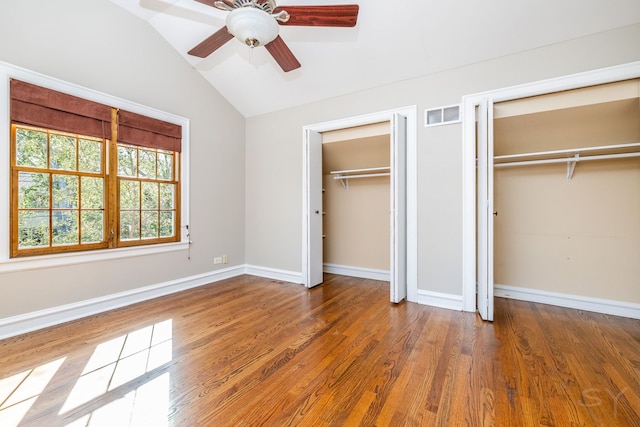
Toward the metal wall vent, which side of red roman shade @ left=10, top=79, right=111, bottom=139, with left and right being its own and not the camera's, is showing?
front

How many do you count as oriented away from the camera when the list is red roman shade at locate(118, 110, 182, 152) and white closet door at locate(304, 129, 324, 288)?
0

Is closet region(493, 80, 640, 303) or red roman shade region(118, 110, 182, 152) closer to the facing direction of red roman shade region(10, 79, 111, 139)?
the closet

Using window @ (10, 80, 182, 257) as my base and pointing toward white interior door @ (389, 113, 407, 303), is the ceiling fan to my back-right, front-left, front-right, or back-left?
front-right

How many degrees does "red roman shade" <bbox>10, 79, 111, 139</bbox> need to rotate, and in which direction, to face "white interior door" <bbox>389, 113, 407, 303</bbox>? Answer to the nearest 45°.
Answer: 0° — it already faces it

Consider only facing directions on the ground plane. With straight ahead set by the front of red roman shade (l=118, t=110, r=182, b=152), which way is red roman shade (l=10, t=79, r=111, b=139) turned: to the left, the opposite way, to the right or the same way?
the same way

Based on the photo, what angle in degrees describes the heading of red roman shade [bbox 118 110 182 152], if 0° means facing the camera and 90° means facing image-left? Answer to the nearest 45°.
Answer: approximately 315°

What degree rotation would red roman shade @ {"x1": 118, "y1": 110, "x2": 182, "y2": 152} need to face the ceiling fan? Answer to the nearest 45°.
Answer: approximately 45° to its right

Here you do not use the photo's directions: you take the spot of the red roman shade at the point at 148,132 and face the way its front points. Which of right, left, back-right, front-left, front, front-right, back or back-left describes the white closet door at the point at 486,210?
front

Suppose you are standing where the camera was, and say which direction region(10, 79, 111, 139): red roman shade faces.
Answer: facing the viewer and to the right of the viewer

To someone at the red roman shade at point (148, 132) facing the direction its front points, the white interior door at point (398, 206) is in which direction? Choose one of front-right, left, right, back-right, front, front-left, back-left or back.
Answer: front

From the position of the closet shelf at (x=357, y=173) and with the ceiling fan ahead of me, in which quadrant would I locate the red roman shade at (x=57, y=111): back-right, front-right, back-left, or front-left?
front-right

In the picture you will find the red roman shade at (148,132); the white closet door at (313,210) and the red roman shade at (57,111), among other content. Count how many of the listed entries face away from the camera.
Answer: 0

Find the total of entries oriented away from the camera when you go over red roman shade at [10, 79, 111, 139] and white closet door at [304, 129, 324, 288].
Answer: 0

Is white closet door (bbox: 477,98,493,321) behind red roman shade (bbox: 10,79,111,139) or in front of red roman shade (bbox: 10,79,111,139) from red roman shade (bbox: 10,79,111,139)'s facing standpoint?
in front
